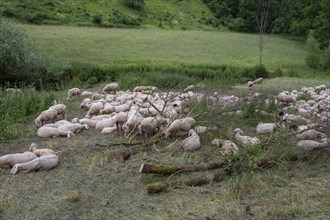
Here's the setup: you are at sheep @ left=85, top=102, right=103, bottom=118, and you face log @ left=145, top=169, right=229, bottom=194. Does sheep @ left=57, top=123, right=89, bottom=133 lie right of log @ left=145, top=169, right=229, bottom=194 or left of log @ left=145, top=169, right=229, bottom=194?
right

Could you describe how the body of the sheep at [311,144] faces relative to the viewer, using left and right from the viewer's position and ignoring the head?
facing to the right of the viewer

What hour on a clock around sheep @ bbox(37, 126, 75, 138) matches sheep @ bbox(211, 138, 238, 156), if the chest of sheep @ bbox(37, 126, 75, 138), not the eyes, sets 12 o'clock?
sheep @ bbox(211, 138, 238, 156) is roughly at 1 o'clock from sheep @ bbox(37, 126, 75, 138).

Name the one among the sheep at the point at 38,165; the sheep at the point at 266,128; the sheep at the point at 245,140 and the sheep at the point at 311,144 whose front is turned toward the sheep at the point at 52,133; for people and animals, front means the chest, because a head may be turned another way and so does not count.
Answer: the sheep at the point at 245,140
